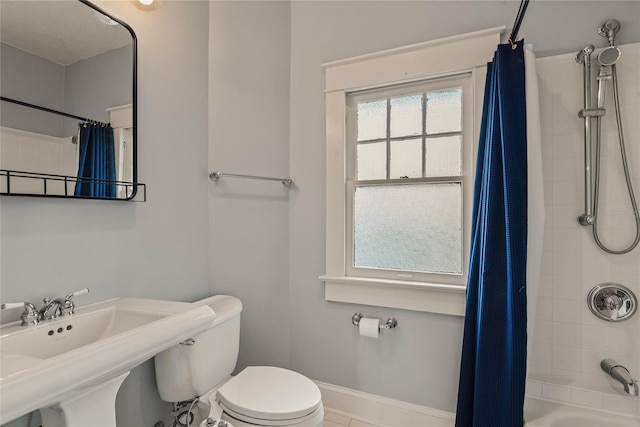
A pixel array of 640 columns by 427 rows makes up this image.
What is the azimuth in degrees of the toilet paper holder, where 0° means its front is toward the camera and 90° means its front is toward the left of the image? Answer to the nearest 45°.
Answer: approximately 45°

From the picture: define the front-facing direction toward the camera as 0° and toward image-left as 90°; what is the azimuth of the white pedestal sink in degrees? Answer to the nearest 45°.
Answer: approximately 315°
